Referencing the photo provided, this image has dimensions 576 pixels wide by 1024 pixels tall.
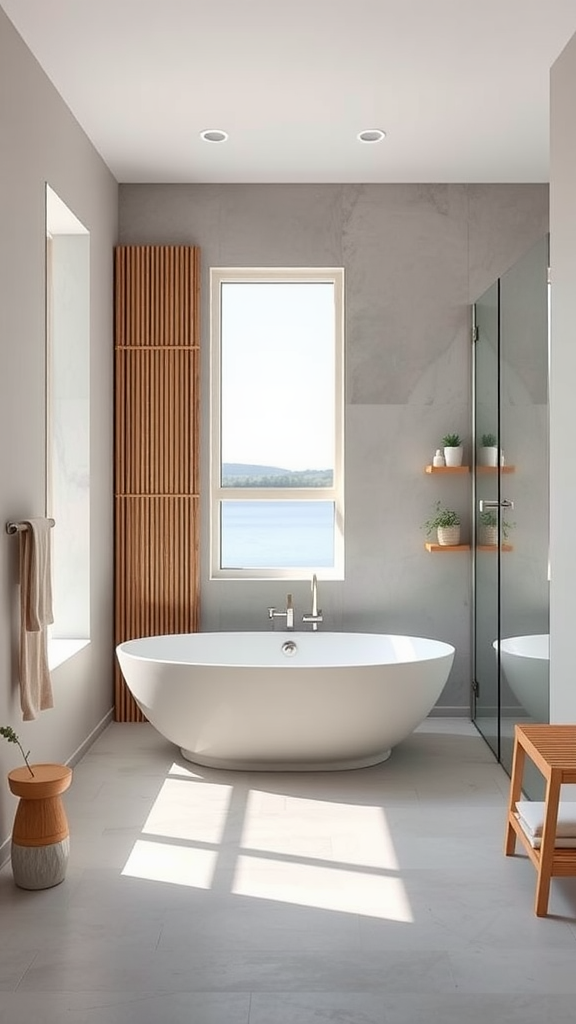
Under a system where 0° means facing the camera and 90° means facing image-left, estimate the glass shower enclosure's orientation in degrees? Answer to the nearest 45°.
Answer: approximately 90°

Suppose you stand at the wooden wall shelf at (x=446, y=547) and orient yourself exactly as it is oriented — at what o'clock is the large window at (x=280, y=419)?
The large window is roughly at 3 o'clock from the wooden wall shelf.

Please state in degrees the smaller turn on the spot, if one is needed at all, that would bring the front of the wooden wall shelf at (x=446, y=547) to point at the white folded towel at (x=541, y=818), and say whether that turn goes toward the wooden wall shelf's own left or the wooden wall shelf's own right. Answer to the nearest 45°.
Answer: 0° — it already faces it

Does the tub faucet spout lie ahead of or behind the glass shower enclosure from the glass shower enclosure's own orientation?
ahead

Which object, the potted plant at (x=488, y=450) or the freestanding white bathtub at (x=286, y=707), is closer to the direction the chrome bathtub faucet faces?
the freestanding white bathtub

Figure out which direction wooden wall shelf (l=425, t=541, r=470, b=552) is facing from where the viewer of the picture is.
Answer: facing the viewer

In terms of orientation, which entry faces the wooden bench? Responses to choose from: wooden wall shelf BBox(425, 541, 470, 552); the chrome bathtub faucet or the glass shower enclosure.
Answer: the wooden wall shelf

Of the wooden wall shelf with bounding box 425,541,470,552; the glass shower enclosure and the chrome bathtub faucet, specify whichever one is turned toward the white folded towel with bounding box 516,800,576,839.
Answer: the wooden wall shelf
